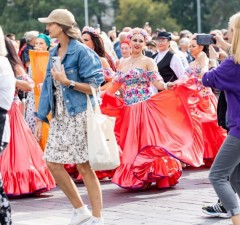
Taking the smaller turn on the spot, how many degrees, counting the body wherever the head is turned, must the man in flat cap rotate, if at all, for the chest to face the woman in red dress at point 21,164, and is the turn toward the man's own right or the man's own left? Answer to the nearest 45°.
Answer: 0° — they already face them

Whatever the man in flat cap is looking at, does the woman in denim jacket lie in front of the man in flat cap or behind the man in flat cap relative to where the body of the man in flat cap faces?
in front

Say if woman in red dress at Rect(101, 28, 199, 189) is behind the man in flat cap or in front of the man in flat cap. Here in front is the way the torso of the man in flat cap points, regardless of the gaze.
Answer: in front

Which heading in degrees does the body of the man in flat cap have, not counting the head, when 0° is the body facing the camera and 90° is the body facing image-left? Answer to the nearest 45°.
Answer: approximately 45°
